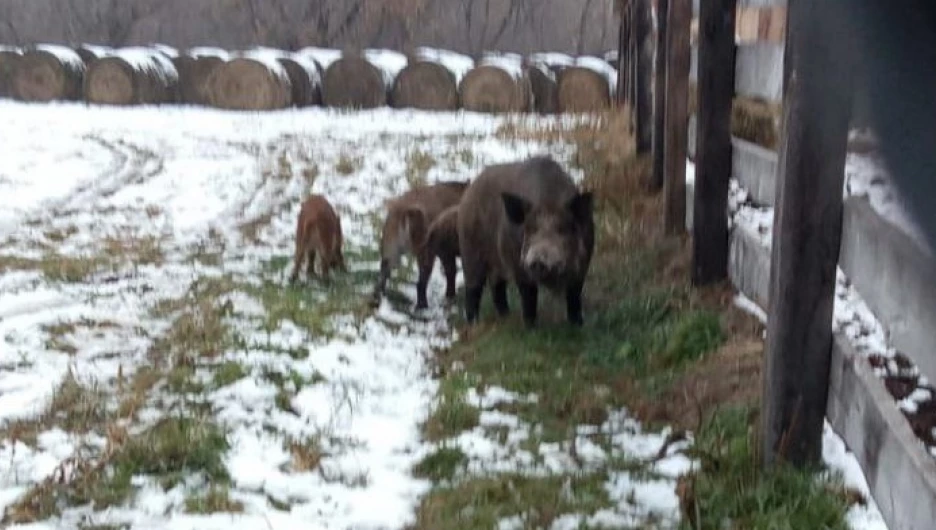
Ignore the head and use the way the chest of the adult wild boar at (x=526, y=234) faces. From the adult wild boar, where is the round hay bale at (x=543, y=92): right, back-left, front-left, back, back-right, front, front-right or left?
back-left

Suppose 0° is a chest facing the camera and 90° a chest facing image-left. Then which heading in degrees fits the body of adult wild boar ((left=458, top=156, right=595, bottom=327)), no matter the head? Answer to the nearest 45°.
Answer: approximately 315°

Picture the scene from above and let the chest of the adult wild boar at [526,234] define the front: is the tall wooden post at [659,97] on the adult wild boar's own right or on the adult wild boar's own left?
on the adult wild boar's own left

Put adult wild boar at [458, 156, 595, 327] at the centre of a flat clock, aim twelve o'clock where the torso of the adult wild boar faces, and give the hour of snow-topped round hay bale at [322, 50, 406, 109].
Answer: The snow-topped round hay bale is roughly at 7 o'clock from the adult wild boar.

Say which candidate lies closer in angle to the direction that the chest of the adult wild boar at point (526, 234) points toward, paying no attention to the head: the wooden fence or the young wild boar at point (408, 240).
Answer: the wooden fence
